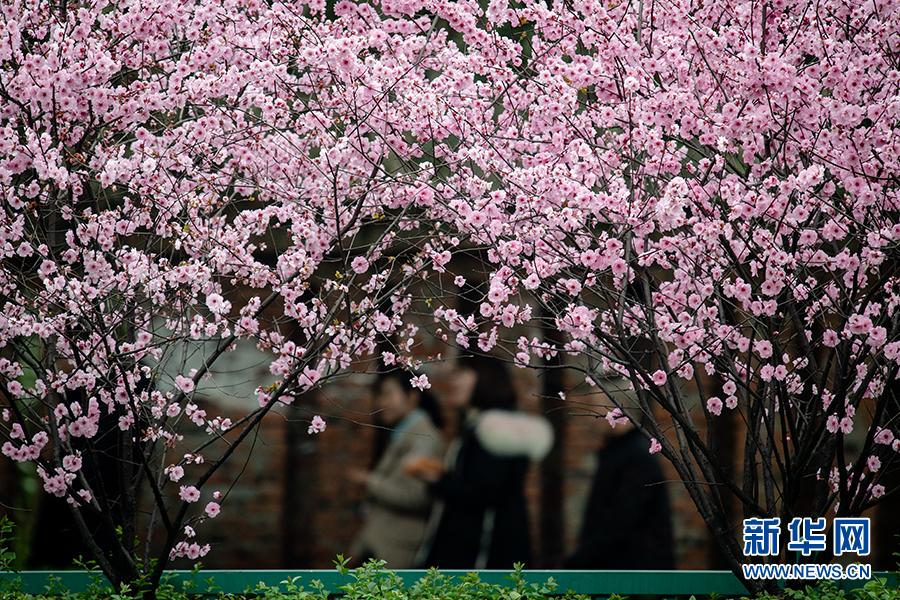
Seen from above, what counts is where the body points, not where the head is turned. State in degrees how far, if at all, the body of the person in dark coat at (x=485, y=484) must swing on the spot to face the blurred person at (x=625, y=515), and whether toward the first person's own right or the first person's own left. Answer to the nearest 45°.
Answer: approximately 180°

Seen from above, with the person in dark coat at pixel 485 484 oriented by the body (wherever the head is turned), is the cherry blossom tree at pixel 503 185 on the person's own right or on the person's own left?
on the person's own left

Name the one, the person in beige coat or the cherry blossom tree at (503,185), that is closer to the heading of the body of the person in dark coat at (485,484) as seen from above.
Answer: the person in beige coat

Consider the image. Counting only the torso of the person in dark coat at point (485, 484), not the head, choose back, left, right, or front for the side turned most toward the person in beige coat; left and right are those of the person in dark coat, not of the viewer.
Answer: front

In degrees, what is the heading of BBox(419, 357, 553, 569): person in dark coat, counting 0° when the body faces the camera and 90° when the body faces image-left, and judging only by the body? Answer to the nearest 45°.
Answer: approximately 90°

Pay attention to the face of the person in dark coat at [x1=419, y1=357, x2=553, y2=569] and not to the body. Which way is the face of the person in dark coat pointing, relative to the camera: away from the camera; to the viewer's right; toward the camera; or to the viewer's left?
to the viewer's left
